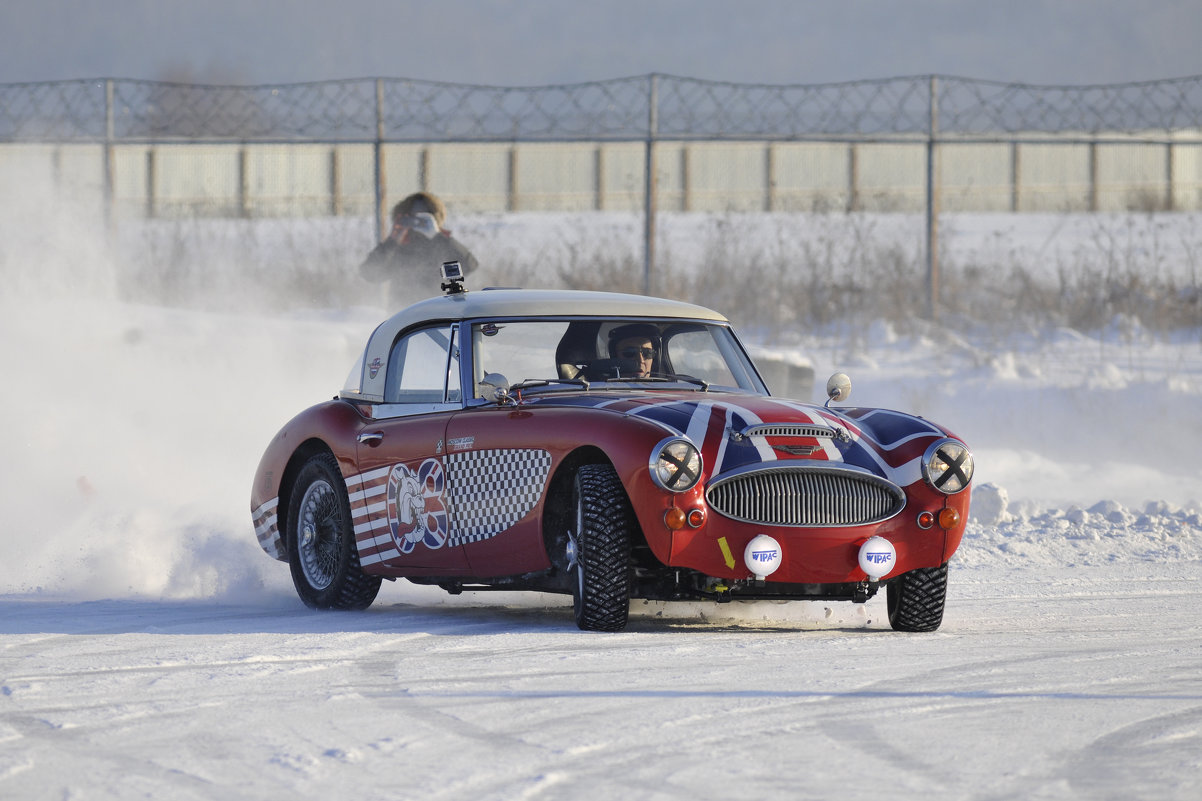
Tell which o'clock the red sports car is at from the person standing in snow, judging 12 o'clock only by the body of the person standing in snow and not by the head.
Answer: The red sports car is roughly at 12 o'clock from the person standing in snow.

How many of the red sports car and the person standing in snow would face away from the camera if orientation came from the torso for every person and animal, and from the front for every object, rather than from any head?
0

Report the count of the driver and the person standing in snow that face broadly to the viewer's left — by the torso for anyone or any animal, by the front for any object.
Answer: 0

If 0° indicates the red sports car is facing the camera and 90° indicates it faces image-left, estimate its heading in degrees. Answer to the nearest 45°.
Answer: approximately 315°

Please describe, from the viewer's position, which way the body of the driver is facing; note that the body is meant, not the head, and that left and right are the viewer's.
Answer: facing the viewer and to the right of the viewer

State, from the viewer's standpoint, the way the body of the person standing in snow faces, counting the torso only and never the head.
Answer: toward the camera

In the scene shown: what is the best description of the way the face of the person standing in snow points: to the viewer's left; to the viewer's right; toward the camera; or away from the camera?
toward the camera

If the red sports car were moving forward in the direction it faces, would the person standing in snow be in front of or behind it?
behind

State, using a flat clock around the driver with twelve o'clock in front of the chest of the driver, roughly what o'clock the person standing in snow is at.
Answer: The person standing in snow is roughly at 7 o'clock from the driver.

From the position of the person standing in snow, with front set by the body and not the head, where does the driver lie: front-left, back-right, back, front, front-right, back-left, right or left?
front
